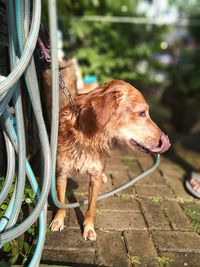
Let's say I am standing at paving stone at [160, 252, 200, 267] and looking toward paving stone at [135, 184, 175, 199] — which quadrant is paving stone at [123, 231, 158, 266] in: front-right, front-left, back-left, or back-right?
front-left

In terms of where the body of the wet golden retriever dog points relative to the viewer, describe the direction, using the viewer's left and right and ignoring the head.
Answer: facing the viewer

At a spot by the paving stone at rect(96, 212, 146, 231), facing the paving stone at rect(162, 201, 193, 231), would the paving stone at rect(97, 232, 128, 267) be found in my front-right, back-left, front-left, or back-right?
back-right
